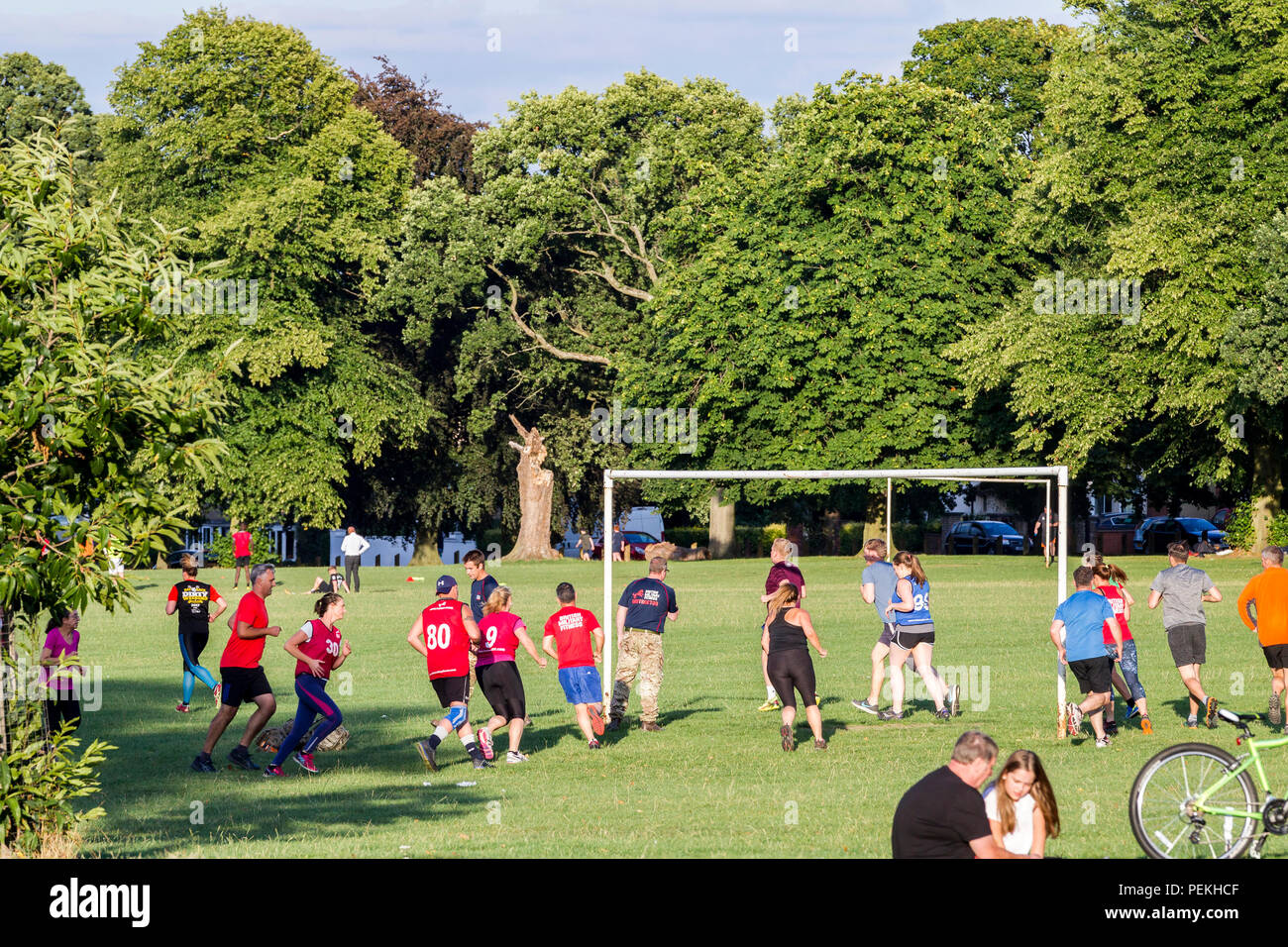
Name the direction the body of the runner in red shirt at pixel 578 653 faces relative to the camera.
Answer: away from the camera

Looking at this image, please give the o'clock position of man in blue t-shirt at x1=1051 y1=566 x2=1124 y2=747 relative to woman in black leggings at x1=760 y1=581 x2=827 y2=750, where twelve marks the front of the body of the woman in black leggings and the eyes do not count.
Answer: The man in blue t-shirt is roughly at 3 o'clock from the woman in black leggings.

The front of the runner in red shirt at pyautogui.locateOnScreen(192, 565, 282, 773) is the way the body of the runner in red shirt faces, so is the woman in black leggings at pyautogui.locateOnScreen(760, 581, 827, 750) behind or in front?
in front

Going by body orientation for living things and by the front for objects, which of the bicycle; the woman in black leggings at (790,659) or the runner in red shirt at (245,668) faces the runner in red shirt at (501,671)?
the runner in red shirt at (245,668)

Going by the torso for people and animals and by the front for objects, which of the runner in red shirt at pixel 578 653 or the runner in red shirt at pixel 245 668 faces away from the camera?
the runner in red shirt at pixel 578 653

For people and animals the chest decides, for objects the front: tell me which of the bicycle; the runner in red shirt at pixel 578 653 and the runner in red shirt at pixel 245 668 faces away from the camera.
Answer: the runner in red shirt at pixel 578 653

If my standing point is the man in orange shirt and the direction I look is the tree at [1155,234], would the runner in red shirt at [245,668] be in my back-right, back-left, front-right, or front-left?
back-left

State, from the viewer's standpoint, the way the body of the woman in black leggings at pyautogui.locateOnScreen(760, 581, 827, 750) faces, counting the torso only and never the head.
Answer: away from the camera

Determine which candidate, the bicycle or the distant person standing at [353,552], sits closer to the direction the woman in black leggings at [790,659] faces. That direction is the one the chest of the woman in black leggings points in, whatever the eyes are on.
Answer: the distant person standing

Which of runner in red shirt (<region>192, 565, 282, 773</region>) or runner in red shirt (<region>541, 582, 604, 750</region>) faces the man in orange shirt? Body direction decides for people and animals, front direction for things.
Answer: runner in red shirt (<region>192, 565, 282, 773</region>)

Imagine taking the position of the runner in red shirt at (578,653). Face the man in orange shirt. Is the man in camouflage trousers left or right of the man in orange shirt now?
left

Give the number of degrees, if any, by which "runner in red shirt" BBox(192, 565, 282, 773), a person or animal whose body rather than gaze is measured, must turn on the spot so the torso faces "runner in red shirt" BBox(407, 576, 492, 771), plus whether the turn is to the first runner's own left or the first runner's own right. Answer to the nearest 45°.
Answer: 0° — they already face them
